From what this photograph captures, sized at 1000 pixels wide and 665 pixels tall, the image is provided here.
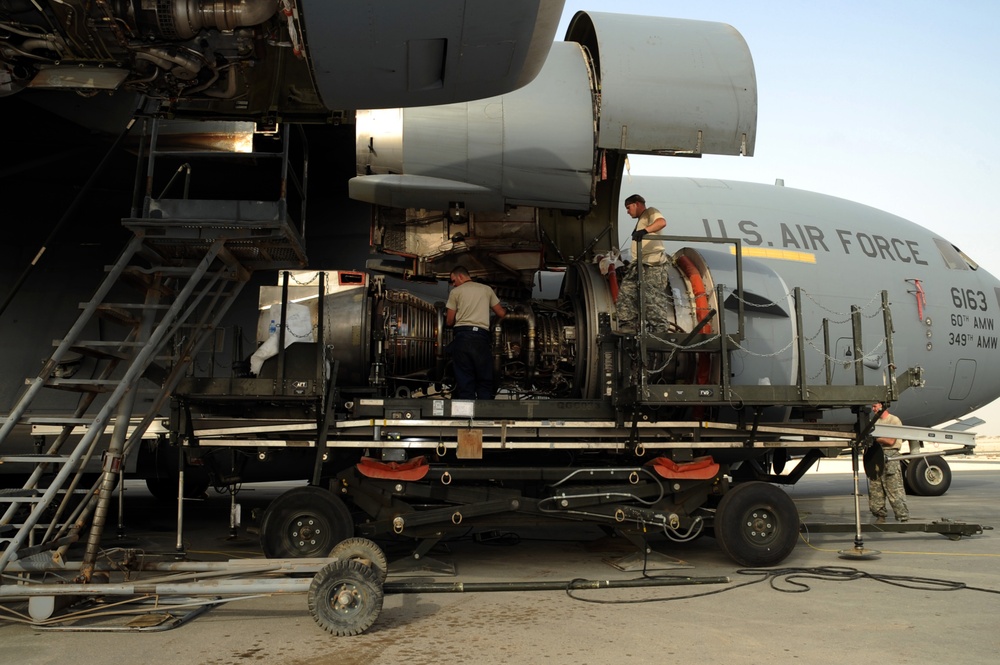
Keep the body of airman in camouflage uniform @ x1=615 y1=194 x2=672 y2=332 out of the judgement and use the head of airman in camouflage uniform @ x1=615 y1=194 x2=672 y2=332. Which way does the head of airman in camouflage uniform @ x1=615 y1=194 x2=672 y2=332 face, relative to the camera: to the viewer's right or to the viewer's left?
to the viewer's left

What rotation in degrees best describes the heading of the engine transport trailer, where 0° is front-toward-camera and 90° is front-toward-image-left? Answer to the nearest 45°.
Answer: approximately 270°

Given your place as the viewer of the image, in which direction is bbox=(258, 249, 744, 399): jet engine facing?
facing to the right of the viewer

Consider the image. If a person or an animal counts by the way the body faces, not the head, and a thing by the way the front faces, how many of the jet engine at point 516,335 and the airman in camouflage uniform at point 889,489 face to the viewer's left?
1

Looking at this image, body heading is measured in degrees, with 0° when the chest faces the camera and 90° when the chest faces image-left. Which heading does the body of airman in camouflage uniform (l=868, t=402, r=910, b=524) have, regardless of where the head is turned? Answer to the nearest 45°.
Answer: approximately 90°

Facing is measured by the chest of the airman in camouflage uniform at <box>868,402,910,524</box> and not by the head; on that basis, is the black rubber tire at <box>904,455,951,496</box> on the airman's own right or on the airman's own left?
on the airman's own right

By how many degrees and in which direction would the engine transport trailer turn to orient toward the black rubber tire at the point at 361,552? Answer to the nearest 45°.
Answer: approximately 135° to its right
